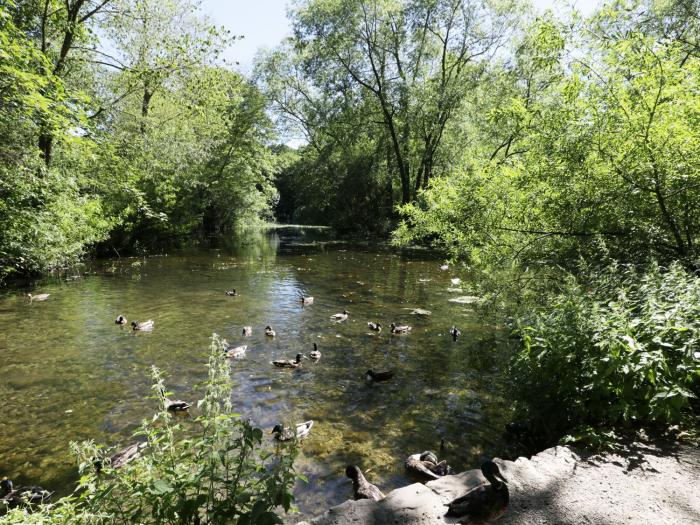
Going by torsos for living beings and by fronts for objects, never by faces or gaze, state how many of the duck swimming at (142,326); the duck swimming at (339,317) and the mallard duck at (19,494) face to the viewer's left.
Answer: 2

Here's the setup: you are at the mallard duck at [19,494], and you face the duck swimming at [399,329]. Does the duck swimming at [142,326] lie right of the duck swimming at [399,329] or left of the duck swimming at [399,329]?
left

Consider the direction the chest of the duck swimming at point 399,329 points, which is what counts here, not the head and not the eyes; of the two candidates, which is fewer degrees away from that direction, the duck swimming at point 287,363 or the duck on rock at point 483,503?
the duck swimming
